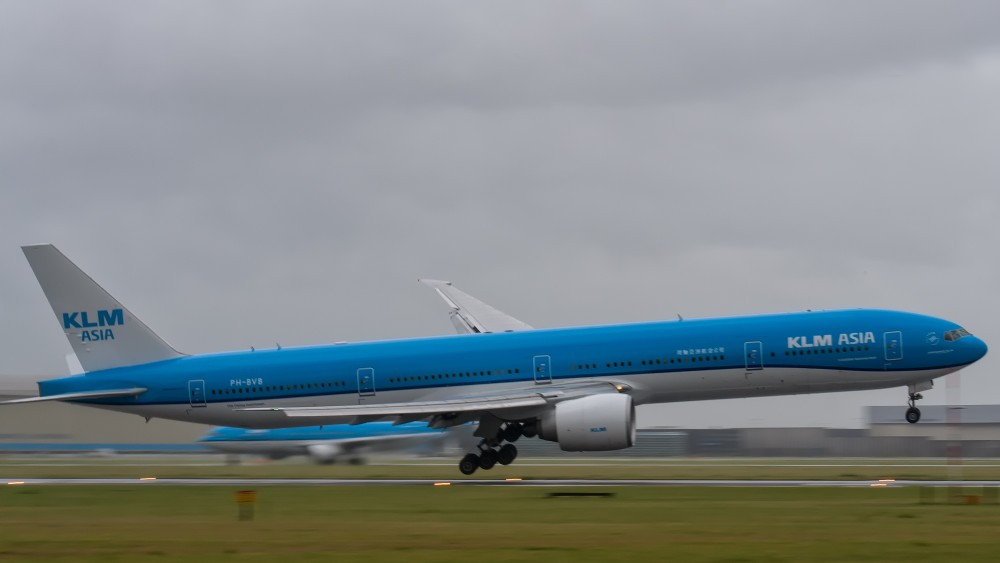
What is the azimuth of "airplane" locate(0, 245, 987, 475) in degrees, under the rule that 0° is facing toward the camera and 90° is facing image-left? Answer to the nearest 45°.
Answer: approximately 270°

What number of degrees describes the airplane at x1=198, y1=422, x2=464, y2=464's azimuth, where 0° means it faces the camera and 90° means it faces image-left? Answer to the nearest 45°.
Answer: approximately 90°

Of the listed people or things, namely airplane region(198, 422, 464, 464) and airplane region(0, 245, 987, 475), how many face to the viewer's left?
1

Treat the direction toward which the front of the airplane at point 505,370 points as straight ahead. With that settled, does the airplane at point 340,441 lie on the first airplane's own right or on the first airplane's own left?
on the first airplane's own left

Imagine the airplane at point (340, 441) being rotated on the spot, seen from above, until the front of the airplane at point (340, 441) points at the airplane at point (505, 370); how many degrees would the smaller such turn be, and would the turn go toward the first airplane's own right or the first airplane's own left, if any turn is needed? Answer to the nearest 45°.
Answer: approximately 135° to the first airplane's own left

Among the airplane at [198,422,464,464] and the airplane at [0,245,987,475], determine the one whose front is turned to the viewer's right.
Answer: the airplane at [0,245,987,475]

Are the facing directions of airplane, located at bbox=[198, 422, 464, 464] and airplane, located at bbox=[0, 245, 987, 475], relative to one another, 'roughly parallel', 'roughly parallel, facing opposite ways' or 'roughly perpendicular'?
roughly parallel, facing opposite ways
